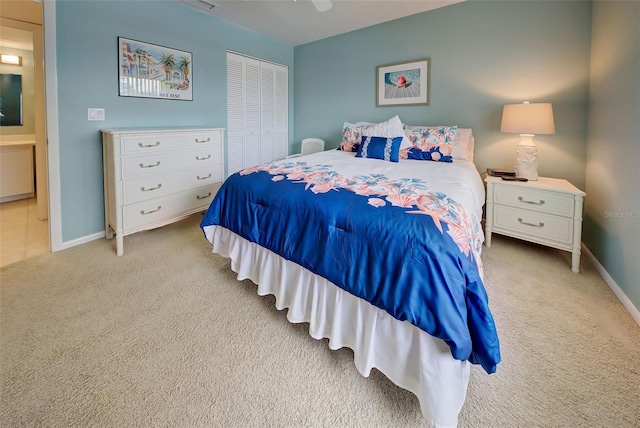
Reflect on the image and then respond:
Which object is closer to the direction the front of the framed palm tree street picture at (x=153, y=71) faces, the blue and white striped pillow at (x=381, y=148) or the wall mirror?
the blue and white striped pillow

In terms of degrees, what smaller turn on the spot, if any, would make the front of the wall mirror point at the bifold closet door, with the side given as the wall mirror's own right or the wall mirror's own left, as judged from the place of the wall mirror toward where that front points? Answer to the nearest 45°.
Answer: approximately 45° to the wall mirror's own left

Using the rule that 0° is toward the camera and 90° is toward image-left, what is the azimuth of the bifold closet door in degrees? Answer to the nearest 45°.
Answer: approximately 315°

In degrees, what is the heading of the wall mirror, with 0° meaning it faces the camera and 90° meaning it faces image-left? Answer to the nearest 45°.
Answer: approximately 0°

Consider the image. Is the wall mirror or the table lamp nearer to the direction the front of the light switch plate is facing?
the table lamp

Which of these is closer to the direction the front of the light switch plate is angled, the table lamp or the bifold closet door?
the table lamp
